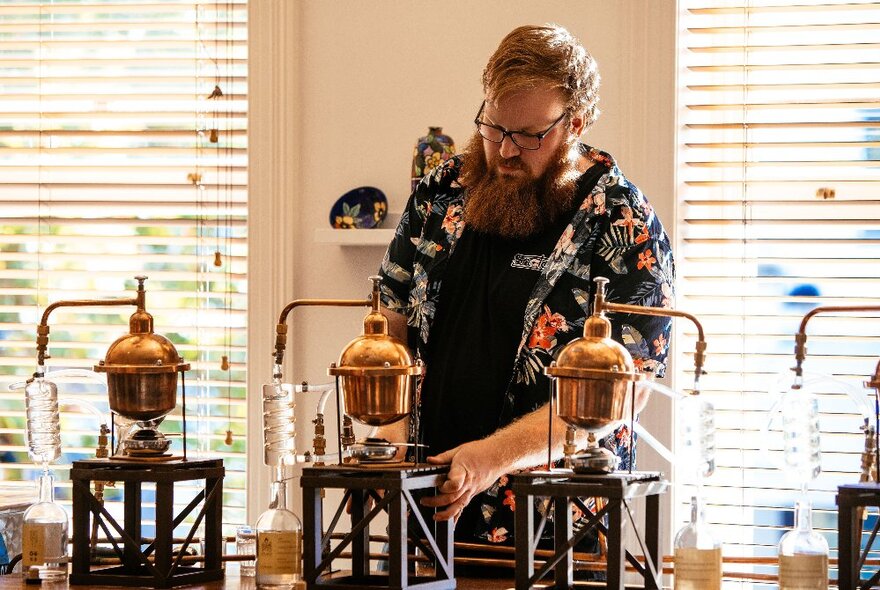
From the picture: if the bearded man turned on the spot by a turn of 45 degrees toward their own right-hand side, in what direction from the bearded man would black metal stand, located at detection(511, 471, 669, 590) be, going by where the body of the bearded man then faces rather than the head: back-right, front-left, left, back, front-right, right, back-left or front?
left

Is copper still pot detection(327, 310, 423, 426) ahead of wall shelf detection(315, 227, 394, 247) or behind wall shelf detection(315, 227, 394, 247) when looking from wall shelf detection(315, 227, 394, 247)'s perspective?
ahead

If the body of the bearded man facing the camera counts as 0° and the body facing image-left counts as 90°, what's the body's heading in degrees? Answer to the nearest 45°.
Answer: approximately 45°

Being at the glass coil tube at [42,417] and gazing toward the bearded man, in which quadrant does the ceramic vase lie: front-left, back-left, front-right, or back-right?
front-left

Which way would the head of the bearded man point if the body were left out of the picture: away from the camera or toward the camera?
toward the camera

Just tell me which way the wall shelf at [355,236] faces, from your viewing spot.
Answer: facing the viewer

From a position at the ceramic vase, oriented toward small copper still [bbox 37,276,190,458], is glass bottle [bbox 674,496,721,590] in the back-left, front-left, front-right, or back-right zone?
front-left

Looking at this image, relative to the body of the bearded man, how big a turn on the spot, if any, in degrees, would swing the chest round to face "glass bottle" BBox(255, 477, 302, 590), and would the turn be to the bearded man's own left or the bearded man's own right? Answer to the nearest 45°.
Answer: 0° — they already face it

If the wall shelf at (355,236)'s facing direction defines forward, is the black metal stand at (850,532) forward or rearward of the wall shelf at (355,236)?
forward

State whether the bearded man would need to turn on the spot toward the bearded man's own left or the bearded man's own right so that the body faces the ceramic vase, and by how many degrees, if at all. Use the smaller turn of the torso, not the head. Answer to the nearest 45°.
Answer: approximately 135° to the bearded man's own right

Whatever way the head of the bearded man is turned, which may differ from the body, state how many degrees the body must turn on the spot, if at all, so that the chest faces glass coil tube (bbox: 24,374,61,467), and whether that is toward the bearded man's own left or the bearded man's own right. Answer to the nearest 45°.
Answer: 0° — they already face it

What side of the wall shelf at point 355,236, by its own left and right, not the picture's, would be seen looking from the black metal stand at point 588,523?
front
